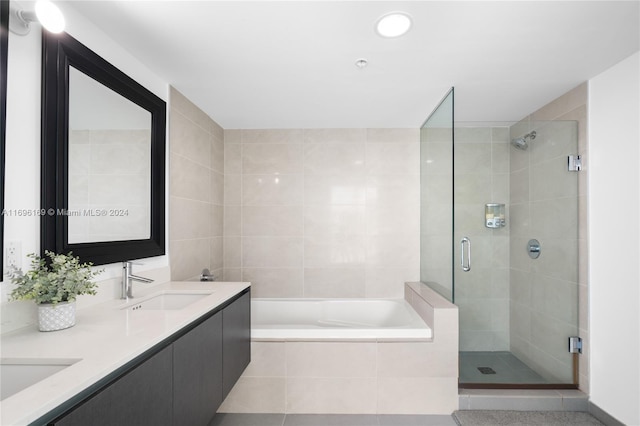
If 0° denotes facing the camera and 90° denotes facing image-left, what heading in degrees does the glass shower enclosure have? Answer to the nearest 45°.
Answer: approximately 0°

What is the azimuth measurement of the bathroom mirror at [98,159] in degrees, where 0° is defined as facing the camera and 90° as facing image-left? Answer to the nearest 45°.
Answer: approximately 315°

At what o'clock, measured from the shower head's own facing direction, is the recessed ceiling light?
The recessed ceiling light is roughly at 11 o'clock from the shower head.

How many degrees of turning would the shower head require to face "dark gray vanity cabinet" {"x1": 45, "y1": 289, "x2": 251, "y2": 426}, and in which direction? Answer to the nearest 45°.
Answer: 0° — it already faces it
